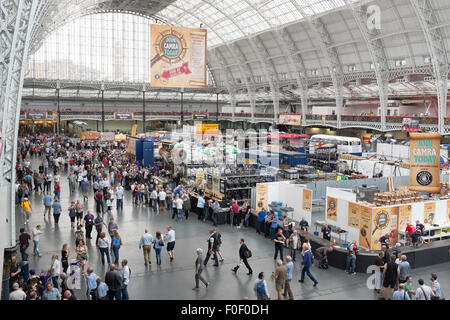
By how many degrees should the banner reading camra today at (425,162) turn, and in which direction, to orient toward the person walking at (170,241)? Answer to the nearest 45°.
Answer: approximately 45° to its right

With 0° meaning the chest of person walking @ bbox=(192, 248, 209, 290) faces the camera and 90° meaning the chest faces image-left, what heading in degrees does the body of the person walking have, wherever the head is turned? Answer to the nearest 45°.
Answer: approximately 90°

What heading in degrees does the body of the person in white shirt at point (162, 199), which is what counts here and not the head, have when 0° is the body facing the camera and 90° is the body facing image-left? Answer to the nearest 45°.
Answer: approximately 180°

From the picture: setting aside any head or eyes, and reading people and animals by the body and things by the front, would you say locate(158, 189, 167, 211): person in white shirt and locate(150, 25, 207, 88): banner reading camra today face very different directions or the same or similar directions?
very different directions

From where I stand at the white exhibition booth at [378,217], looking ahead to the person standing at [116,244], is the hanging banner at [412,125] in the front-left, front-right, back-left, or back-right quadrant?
back-right

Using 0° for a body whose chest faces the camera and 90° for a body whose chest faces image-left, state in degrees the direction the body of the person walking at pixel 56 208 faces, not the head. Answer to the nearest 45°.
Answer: approximately 180°

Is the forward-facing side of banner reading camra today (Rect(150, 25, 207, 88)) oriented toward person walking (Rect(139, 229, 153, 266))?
yes

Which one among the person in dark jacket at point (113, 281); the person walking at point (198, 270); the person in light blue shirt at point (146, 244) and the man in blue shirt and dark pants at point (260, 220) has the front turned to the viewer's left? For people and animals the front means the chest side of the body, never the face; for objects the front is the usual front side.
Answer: the person walking at point (198, 270)

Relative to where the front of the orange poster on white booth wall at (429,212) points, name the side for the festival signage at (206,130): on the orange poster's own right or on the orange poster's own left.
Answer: on the orange poster's own right

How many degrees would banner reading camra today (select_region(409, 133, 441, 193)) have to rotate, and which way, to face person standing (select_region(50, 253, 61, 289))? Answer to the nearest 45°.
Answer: approximately 45° to its right
